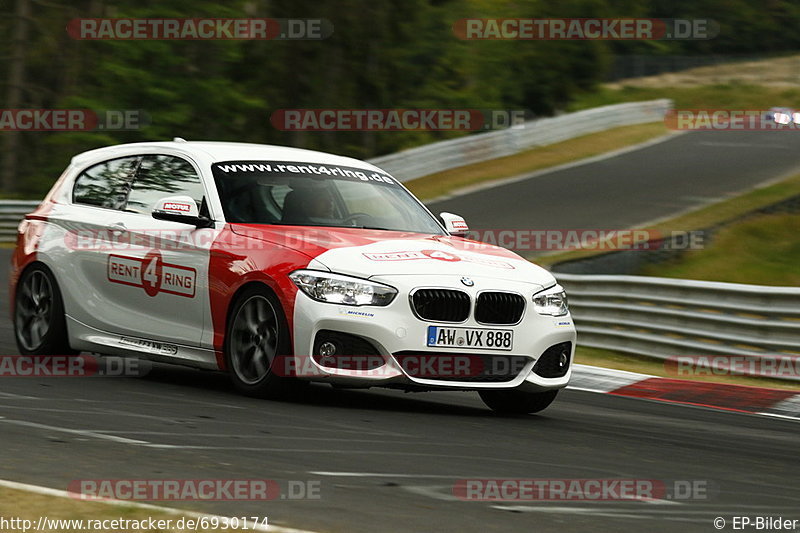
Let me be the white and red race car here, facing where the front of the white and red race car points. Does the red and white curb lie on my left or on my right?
on my left

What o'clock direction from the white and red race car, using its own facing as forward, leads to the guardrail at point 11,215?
The guardrail is roughly at 7 o'clock from the white and red race car.

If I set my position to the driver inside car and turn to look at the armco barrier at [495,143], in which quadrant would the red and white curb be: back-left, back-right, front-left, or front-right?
front-right

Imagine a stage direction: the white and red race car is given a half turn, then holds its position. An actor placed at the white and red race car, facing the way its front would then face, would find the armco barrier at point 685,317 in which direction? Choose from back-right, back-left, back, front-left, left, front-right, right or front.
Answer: right

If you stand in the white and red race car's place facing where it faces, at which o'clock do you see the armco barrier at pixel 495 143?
The armco barrier is roughly at 8 o'clock from the white and red race car.

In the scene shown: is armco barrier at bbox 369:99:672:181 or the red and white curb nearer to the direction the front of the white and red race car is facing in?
the red and white curb

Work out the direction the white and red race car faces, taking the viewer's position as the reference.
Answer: facing the viewer and to the right of the viewer
